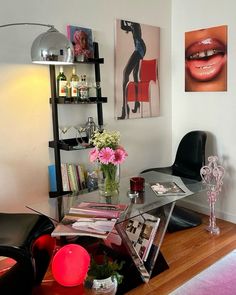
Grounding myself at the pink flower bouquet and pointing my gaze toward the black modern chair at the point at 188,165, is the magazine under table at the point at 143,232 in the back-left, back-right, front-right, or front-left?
front-right

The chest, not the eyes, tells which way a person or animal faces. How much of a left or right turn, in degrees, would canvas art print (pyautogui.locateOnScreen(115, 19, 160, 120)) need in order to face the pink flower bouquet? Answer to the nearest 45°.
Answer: approximately 45° to its right

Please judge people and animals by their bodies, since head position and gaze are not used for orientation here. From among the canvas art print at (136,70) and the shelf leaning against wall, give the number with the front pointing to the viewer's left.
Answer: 0

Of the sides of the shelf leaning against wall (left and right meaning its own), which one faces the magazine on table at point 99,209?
front

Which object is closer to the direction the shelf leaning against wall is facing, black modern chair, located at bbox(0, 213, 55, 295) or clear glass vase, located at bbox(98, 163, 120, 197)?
the clear glass vase

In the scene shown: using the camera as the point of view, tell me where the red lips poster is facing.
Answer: facing the viewer and to the left of the viewer

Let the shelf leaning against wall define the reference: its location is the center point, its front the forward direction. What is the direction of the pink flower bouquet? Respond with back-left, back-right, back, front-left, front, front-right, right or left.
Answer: front

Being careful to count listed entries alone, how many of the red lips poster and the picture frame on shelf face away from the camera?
0

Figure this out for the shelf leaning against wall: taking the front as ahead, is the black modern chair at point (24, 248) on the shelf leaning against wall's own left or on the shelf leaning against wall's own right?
on the shelf leaning against wall's own right

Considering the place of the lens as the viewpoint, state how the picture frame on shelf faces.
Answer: facing the viewer and to the right of the viewer

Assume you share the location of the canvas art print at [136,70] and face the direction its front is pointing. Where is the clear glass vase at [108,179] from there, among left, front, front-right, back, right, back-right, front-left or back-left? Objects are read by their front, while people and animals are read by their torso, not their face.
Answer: front-right

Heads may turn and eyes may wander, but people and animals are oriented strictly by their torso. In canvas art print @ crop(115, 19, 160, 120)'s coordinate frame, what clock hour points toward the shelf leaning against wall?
The shelf leaning against wall is roughly at 3 o'clock from the canvas art print.

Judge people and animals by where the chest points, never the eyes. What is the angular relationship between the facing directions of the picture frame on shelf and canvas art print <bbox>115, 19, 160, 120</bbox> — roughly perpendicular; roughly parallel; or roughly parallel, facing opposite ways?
roughly parallel
